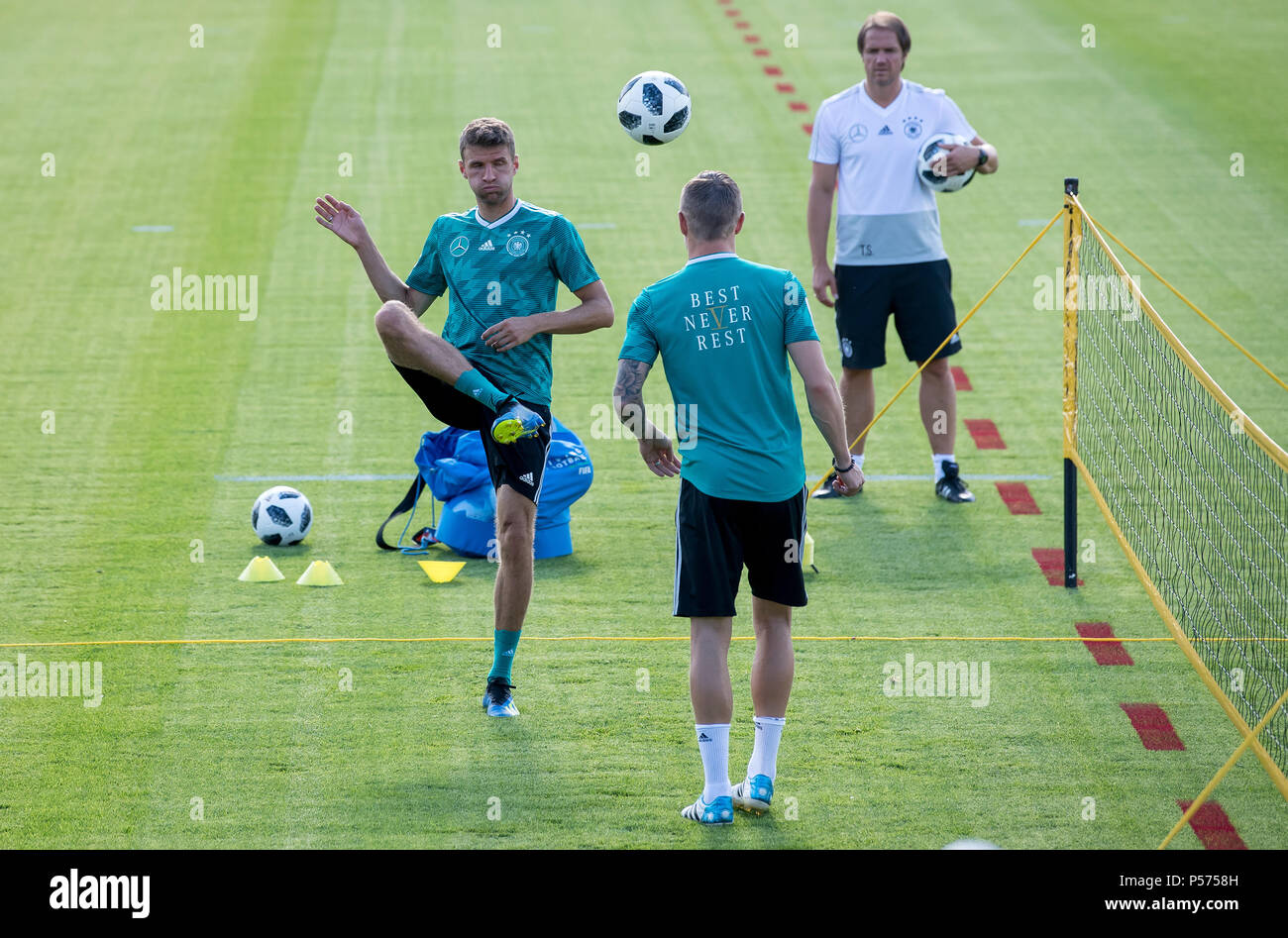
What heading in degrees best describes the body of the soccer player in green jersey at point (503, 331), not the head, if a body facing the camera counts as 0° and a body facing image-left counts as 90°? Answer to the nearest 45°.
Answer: approximately 0°

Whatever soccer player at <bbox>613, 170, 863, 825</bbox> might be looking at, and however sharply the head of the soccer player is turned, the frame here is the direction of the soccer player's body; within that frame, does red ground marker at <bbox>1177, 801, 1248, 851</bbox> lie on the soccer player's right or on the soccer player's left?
on the soccer player's right

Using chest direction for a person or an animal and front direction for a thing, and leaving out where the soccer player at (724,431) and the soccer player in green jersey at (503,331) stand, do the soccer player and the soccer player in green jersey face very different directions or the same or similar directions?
very different directions

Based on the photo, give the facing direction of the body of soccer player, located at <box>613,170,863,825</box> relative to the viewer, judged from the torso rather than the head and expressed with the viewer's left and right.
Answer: facing away from the viewer

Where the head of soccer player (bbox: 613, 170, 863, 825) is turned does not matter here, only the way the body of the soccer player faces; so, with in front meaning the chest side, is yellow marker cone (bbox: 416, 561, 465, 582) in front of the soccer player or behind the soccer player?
in front

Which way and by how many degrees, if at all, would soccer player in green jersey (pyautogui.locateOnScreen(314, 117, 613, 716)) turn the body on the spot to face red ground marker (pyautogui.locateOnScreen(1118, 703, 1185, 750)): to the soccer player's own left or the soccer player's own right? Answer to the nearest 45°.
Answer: approximately 90° to the soccer player's own left

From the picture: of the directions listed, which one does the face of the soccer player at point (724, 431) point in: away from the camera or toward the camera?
away from the camera

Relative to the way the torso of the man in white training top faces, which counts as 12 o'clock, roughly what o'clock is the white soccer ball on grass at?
The white soccer ball on grass is roughly at 2 o'clock from the man in white training top.

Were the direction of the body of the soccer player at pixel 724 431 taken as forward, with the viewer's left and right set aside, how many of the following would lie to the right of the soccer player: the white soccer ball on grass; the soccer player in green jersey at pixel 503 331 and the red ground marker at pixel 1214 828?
1

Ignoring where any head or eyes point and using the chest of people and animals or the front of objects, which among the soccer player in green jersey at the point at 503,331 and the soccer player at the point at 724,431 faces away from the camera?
the soccer player

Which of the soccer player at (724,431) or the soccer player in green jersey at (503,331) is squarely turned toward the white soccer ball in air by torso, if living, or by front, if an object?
the soccer player

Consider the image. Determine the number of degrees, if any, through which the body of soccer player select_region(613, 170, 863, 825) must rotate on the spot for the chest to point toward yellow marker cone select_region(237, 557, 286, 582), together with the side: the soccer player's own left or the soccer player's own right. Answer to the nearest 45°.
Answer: approximately 45° to the soccer player's own left

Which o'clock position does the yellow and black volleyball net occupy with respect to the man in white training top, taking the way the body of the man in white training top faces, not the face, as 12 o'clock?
The yellow and black volleyball net is roughly at 10 o'clock from the man in white training top.

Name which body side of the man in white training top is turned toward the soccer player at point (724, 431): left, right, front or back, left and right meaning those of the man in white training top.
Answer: front
